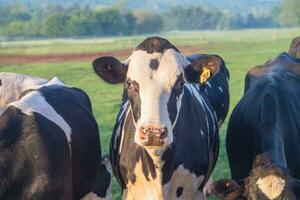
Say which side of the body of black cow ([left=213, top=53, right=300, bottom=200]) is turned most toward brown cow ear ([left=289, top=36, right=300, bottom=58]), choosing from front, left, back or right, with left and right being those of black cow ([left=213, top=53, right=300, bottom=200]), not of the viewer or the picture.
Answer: back

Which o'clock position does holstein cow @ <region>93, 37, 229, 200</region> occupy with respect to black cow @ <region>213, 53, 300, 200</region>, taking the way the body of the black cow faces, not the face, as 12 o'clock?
The holstein cow is roughly at 2 o'clock from the black cow.

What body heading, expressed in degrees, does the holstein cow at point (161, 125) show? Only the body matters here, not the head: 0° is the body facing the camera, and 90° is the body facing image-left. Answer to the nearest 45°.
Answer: approximately 0°

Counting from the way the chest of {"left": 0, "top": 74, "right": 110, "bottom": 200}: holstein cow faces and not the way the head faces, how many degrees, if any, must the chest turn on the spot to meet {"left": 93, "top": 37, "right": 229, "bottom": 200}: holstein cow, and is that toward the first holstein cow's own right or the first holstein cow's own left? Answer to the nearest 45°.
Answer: approximately 135° to the first holstein cow's own left

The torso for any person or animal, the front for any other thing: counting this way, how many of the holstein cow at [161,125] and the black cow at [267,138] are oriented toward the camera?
2

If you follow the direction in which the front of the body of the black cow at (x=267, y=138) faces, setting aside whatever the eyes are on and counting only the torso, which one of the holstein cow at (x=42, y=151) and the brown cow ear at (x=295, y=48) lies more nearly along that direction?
the holstein cow

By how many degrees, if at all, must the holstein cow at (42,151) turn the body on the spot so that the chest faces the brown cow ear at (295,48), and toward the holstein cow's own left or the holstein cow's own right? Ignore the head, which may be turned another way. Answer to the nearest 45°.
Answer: approximately 180°

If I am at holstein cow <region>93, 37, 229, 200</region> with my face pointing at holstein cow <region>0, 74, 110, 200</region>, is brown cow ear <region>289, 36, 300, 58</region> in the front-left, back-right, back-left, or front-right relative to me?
back-right

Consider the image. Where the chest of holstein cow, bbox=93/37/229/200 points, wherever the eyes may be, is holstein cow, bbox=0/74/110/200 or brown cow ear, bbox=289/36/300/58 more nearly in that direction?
the holstein cow
